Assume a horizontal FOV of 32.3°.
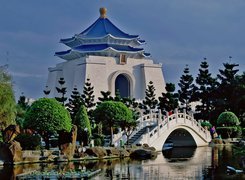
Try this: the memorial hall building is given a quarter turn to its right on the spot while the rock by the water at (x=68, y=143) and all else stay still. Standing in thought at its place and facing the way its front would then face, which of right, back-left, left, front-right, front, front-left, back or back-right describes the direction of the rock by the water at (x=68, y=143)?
front-left

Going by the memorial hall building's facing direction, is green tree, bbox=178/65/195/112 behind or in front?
in front

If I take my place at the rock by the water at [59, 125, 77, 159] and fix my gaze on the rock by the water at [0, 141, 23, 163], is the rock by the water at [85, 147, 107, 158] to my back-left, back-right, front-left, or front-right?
back-left

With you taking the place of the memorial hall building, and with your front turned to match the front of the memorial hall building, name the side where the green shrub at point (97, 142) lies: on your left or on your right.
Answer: on your right

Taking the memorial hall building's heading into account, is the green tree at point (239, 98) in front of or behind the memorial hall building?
in front

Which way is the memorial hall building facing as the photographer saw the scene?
facing the viewer and to the right of the viewer

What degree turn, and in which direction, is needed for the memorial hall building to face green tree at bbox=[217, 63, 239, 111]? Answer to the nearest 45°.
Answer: approximately 45° to its left

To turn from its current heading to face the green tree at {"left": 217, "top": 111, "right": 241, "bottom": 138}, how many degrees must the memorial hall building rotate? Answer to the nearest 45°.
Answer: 0° — it already faces it

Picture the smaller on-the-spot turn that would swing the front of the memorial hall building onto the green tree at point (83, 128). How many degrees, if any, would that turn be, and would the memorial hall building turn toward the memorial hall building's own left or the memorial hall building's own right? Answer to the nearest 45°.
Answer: approximately 45° to the memorial hall building's own right

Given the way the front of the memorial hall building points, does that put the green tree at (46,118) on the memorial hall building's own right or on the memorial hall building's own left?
on the memorial hall building's own right

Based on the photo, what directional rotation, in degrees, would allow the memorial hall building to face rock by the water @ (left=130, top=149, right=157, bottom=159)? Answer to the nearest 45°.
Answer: approximately 45° to its right

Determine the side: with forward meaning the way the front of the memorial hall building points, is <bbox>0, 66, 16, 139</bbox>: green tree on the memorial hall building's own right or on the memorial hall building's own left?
on the memorial hall building's own right
